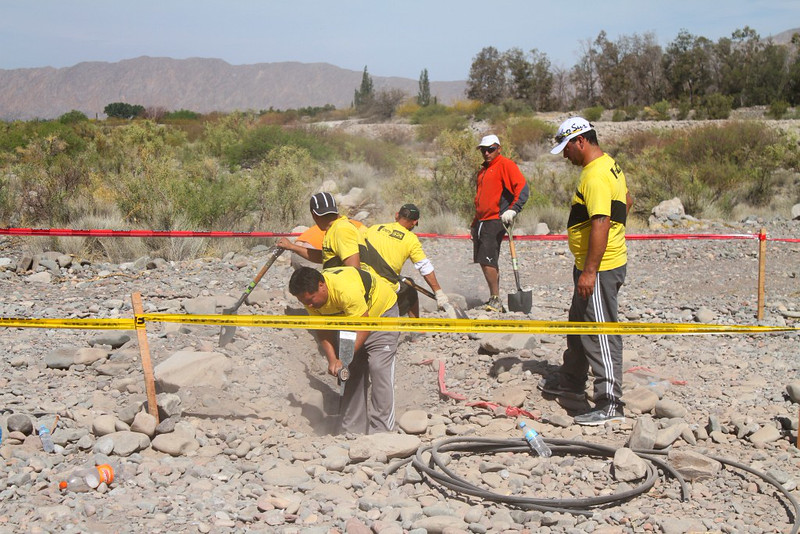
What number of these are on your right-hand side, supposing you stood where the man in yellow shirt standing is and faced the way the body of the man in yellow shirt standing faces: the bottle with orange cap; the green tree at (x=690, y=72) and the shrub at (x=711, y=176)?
2

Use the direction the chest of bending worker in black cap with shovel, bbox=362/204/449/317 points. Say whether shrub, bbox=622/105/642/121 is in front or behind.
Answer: in front

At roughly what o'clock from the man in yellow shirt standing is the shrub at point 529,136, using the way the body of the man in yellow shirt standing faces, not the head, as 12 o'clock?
The shrub is roughly at 3 o'clock from the man in yellow shirt standing.

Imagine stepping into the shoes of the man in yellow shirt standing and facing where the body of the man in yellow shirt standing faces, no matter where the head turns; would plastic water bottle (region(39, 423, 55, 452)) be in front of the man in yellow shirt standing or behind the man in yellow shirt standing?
in front

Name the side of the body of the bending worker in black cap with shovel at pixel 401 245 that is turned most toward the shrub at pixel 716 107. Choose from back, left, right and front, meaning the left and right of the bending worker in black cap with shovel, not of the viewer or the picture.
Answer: front

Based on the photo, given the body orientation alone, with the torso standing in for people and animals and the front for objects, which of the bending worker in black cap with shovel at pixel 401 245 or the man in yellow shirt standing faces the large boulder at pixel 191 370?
the man in yellow shirt standing

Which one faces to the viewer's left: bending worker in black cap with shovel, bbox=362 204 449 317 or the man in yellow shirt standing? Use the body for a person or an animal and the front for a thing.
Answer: the man in yellow shirt standing

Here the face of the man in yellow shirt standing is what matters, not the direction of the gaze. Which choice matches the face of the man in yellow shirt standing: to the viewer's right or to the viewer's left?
to the viewer's left

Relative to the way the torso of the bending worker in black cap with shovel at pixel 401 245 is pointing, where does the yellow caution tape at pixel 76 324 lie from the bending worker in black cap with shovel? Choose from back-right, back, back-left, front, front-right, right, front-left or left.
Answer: back

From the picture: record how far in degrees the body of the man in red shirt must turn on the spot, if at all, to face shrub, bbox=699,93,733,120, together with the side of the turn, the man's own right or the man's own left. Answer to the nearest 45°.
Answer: approximately 135° to the man's own right

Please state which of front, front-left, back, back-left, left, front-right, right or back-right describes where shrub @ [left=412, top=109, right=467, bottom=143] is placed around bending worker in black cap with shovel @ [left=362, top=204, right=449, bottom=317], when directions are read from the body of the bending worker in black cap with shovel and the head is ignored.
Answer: front-left

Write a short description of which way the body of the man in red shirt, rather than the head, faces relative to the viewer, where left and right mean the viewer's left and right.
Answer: facing the viewer and to the left of the viewer

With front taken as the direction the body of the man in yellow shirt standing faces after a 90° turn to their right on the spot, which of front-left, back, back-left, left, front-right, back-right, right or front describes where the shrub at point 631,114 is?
front

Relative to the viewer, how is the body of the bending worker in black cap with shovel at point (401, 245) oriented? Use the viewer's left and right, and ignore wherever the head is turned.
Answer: facing away from the viewer and to the right of the viewer

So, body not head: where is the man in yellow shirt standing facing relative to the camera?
to the viewer's left

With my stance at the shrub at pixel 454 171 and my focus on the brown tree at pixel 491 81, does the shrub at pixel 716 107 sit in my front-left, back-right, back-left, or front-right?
front-right

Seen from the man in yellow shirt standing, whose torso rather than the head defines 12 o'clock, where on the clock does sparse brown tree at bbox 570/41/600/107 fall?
The sparse brown tree is roughly at 3 o'clock from the man in yellow shirt standing.
